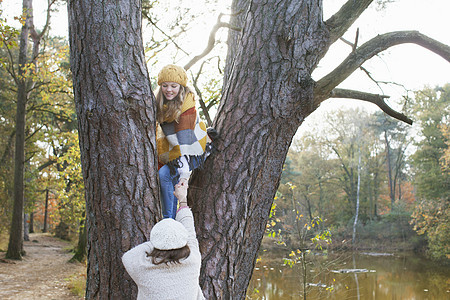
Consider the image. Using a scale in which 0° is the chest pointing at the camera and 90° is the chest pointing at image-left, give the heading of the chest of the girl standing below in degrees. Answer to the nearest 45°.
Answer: approximately 180°

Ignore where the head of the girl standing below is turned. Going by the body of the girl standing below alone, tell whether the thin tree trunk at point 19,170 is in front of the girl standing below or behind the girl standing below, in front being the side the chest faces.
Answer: in front

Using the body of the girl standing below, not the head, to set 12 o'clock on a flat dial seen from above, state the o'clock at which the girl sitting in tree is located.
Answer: The girl sitting in tree is roughly at 12 o'clock from the girl standing below.

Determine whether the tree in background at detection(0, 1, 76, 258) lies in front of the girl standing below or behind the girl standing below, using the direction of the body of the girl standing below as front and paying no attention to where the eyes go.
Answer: in front

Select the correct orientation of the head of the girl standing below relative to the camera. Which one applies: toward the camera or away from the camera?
away from the camera
